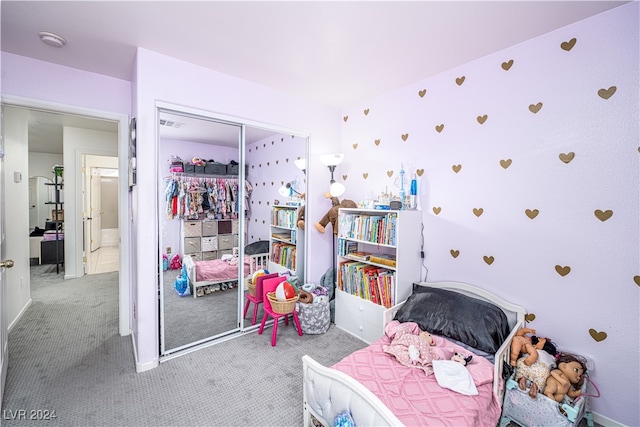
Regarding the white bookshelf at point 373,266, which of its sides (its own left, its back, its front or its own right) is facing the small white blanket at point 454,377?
left

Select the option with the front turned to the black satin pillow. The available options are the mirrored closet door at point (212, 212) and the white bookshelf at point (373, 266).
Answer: the mirrored closet door

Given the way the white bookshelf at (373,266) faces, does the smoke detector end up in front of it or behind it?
in front

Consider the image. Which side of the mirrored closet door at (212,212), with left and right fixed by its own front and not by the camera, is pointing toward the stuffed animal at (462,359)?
front

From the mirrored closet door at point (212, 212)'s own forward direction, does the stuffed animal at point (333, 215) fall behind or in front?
in front

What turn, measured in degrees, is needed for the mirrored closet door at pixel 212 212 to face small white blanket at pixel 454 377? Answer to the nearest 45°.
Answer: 0° — it already faces it

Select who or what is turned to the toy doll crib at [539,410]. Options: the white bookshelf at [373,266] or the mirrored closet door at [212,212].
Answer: the mirrored closet door

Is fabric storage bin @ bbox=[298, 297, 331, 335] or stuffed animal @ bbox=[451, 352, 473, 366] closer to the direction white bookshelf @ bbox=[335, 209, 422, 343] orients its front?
the fabric storage bin
